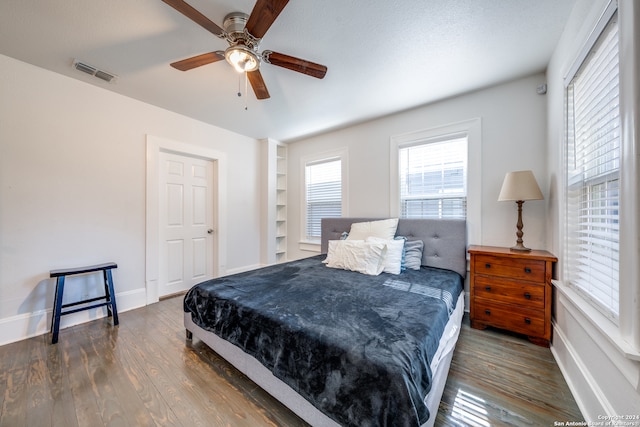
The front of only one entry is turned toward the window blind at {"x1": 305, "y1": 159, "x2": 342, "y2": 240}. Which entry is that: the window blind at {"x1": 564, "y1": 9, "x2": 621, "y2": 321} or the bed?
the window blind at {"x1": 564, "y1": 9, "x2": 621, "y2": 321}

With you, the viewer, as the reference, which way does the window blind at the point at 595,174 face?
facing to the left of the viewer

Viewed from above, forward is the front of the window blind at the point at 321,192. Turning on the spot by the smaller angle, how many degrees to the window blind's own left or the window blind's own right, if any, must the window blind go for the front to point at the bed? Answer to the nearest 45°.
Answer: approximately 45° to the window blind's own left

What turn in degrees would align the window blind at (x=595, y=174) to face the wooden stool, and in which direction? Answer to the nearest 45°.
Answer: approximately 45° to its left

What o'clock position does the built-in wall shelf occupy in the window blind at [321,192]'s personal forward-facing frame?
The built-in wall shelf is roughly at 2 o'clock from the window blind.

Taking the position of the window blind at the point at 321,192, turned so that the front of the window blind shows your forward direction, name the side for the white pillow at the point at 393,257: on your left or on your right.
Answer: on your left

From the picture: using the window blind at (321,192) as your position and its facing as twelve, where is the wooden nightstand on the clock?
The wooden nightstand is roughly at 9 o'clock from the window blind.

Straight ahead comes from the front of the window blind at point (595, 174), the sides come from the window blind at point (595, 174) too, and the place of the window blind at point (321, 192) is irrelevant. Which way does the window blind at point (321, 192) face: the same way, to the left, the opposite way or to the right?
to the left

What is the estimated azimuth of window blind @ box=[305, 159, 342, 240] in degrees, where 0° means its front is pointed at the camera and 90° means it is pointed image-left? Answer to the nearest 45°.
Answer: approximately 45°

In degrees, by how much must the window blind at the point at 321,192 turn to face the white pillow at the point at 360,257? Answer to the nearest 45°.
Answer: approximately 45° to its left

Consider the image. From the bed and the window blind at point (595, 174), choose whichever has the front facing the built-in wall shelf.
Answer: the window blind

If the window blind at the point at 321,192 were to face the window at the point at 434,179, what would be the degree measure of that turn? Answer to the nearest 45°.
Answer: approximately 90° to its left
